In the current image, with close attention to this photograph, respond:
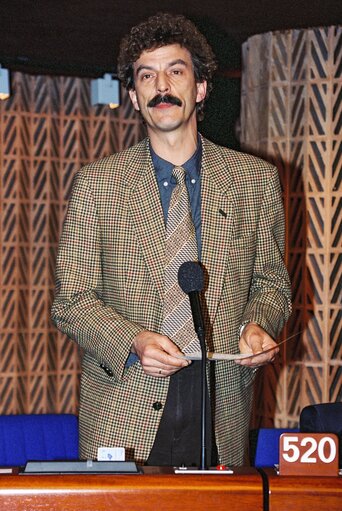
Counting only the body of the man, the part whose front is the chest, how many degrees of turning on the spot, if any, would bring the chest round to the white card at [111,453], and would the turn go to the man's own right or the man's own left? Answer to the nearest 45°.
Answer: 0° — they already face it

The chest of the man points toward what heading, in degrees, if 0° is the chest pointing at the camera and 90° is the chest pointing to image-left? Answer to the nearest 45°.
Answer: approximately 0°

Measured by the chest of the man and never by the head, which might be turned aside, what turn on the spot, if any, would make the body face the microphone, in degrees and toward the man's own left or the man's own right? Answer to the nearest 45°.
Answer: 0° — they already face it

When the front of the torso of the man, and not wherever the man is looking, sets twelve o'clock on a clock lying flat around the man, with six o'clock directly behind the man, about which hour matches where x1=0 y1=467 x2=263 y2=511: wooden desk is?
The wooden desk is roughly at 12 o'clock from the man.

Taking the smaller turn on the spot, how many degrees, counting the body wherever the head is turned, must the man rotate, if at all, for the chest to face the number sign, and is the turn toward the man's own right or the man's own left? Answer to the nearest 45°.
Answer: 0° — they already face it

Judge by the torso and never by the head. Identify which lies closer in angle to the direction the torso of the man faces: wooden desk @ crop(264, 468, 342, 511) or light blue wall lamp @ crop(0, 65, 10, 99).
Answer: the wooden desk

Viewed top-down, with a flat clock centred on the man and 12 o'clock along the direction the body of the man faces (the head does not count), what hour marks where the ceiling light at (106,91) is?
The ceiling light is roughly at 6 o'clock from the man.

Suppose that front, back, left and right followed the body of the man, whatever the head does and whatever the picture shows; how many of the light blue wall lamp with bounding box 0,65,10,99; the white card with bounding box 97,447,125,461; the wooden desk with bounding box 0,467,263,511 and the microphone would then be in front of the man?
3
